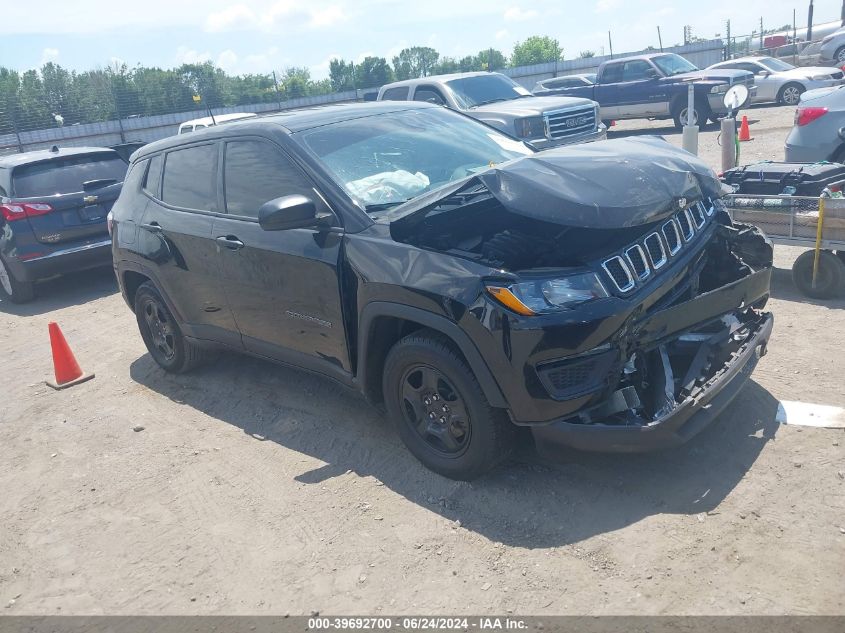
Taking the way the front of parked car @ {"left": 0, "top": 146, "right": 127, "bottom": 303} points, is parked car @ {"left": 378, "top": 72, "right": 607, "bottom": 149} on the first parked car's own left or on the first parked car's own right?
on the first parked car's own right

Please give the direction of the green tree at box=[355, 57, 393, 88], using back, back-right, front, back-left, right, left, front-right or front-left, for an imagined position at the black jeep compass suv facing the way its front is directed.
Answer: back-left

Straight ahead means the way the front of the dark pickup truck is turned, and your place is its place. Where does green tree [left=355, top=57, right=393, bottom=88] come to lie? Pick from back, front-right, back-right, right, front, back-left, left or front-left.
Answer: back

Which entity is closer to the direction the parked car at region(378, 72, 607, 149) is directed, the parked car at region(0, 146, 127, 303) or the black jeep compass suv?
the black jeep compass suv

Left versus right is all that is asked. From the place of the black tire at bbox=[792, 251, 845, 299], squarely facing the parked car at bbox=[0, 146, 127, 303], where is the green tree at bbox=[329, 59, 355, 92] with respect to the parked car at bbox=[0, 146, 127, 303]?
right

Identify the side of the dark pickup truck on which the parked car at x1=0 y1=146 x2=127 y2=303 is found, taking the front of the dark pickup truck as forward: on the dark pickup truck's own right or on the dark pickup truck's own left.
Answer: on the dark pickup truck's own right

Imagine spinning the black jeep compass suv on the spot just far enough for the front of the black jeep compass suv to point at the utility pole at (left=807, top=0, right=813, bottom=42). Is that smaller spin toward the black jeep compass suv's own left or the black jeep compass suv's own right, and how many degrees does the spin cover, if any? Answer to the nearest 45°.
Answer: approximately 90° to the black jeep compass suv's own left

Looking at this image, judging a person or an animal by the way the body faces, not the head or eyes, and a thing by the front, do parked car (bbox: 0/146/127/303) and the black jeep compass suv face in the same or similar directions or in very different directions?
very different directions

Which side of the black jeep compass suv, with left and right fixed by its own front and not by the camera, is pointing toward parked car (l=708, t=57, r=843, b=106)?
left
